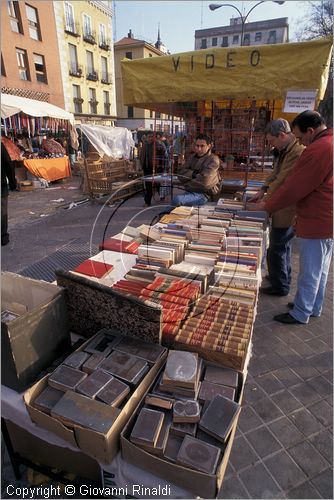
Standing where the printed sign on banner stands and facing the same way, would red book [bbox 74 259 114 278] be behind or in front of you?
in front

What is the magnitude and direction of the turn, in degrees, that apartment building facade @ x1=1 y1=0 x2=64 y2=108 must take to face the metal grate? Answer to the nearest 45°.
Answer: approximately 45° to its right

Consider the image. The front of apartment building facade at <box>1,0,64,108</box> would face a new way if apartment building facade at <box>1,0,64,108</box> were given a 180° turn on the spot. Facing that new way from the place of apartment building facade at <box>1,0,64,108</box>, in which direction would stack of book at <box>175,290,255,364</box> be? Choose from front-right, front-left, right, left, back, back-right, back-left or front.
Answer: back-left

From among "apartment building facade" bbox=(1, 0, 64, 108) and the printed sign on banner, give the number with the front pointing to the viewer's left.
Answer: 0

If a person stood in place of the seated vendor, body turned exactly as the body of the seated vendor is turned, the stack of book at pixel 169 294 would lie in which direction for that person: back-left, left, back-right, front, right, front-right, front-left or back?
front-left

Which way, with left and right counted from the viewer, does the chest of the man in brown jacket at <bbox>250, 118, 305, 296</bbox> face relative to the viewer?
facing to the left of the viewer

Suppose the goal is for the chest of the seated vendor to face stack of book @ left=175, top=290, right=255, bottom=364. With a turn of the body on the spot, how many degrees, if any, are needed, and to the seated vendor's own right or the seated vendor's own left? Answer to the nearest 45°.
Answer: approximately 45° to the seated vendor's own left

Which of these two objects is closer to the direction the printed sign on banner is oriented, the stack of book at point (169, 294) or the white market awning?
the stack of book

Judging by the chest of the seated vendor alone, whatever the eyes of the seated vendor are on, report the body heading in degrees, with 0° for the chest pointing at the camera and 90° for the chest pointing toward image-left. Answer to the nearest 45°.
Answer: approximately 45°

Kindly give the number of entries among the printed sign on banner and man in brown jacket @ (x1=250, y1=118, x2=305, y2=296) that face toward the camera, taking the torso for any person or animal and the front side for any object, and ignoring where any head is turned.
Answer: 1

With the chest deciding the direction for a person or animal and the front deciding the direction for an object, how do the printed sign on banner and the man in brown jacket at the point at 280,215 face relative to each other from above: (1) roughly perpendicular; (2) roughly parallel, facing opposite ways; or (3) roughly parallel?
roughly perpendicular

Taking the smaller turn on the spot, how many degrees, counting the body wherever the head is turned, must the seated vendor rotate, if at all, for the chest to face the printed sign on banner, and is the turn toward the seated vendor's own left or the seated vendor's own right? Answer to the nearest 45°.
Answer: approximately 135° to the seated vendor's own left
